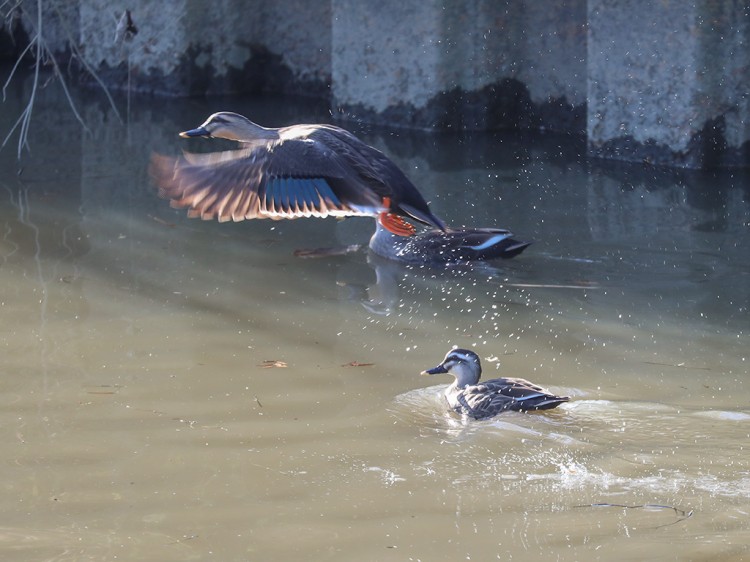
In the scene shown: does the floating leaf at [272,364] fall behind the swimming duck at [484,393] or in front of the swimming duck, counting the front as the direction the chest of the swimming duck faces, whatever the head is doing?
in front

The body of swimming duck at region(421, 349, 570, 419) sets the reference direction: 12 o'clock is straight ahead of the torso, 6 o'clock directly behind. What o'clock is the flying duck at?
The flying duck is roughly at 1 o'clock from the swimming duck.

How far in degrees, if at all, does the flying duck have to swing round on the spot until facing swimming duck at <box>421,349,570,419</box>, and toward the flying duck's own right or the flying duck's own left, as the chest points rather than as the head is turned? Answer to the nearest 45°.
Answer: approximately 135° to the flying duck's own left

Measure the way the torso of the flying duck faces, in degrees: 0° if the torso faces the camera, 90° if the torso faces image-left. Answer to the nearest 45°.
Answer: approximately 90°

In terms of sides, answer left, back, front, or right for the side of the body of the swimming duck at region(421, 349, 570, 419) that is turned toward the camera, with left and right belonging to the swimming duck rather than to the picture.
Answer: left

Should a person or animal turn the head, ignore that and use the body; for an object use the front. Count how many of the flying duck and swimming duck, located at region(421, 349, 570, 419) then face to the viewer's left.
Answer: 2
